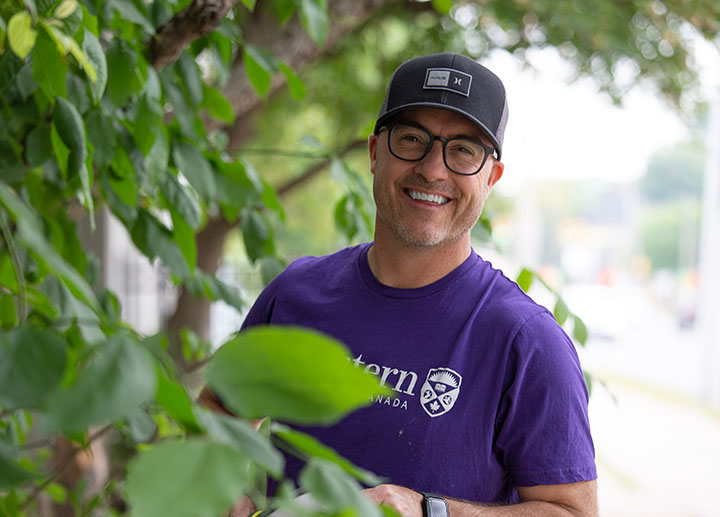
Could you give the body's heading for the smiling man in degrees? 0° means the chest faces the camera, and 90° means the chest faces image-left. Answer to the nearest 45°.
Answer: approximately 45°

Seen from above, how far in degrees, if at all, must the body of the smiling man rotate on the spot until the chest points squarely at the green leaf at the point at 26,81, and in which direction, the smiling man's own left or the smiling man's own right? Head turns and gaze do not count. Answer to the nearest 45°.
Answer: approximately 45° to the smiling man's own right

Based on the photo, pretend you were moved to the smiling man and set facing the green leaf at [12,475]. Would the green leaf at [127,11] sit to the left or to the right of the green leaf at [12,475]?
right

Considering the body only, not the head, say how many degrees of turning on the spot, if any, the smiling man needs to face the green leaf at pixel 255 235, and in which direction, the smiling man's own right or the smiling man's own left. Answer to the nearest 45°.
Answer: approximately 90° to the smiling man's own right

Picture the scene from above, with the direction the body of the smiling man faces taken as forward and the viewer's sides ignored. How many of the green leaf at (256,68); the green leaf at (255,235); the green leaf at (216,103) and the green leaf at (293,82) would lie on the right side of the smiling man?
4

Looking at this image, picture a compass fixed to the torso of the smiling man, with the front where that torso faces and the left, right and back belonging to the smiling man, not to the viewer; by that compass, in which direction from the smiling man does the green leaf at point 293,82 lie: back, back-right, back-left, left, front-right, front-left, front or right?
right

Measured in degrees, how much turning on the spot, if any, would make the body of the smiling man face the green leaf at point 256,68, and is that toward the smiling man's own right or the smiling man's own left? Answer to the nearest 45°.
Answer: approximately 90° to the smiling man's own right
